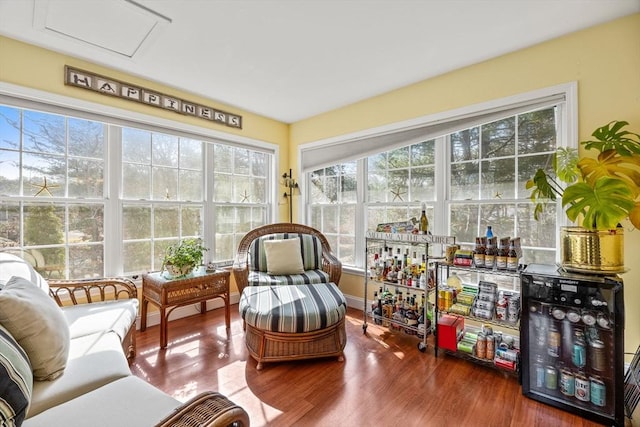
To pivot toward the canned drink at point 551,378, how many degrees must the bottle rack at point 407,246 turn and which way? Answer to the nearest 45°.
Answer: approximately 90° to its left

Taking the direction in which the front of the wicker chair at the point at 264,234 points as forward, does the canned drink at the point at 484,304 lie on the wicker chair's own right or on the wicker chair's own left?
on the wicker chair's own left

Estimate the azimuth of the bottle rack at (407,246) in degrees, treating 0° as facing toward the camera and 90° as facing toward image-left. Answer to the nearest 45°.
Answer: approximately 45°

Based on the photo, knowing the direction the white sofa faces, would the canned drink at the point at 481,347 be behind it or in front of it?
in front

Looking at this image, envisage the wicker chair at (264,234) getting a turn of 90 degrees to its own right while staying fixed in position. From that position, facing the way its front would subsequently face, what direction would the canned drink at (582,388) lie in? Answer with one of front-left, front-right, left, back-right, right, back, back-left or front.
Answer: back-left

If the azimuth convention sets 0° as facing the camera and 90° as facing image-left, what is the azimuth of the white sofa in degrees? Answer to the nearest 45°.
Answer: approximately 270°

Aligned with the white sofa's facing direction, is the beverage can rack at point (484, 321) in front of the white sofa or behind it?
in front

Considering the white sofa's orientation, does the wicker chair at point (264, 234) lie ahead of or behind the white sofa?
ahead
